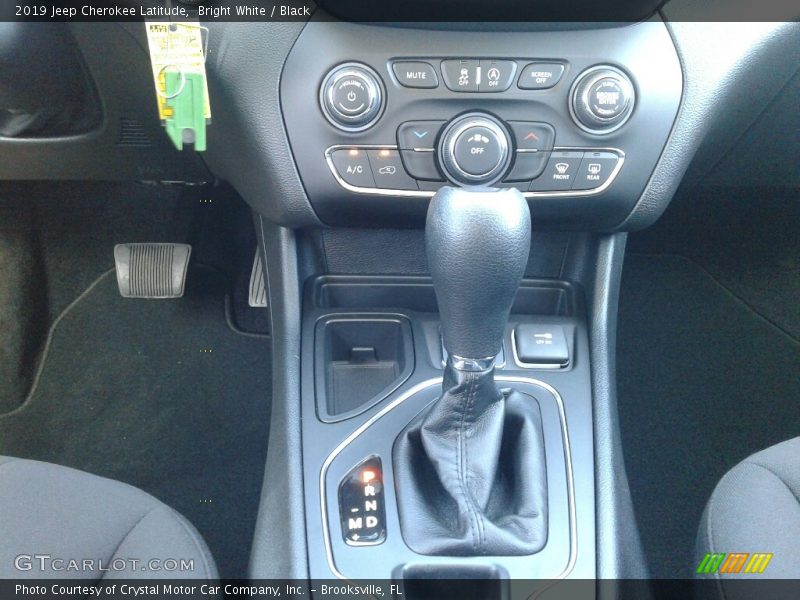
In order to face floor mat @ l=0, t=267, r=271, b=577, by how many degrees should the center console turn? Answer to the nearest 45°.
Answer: approximately 135° to its right

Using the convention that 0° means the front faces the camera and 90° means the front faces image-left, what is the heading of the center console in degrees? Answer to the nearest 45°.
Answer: approximately 0°

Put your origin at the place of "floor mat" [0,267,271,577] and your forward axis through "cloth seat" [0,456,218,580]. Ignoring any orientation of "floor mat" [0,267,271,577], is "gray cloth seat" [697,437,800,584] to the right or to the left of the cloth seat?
left
